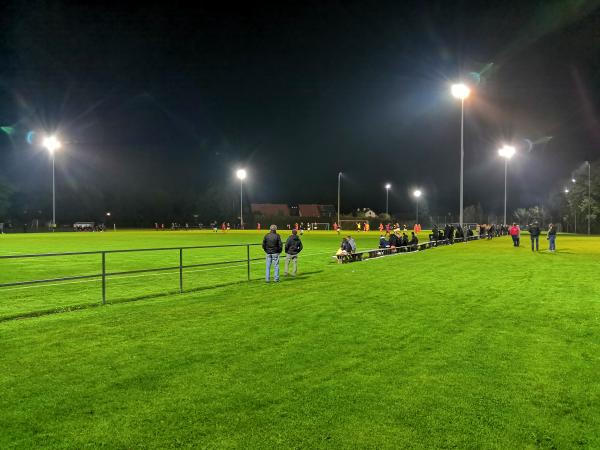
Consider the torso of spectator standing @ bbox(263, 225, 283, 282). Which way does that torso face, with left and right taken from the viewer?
facing away from the viewer
